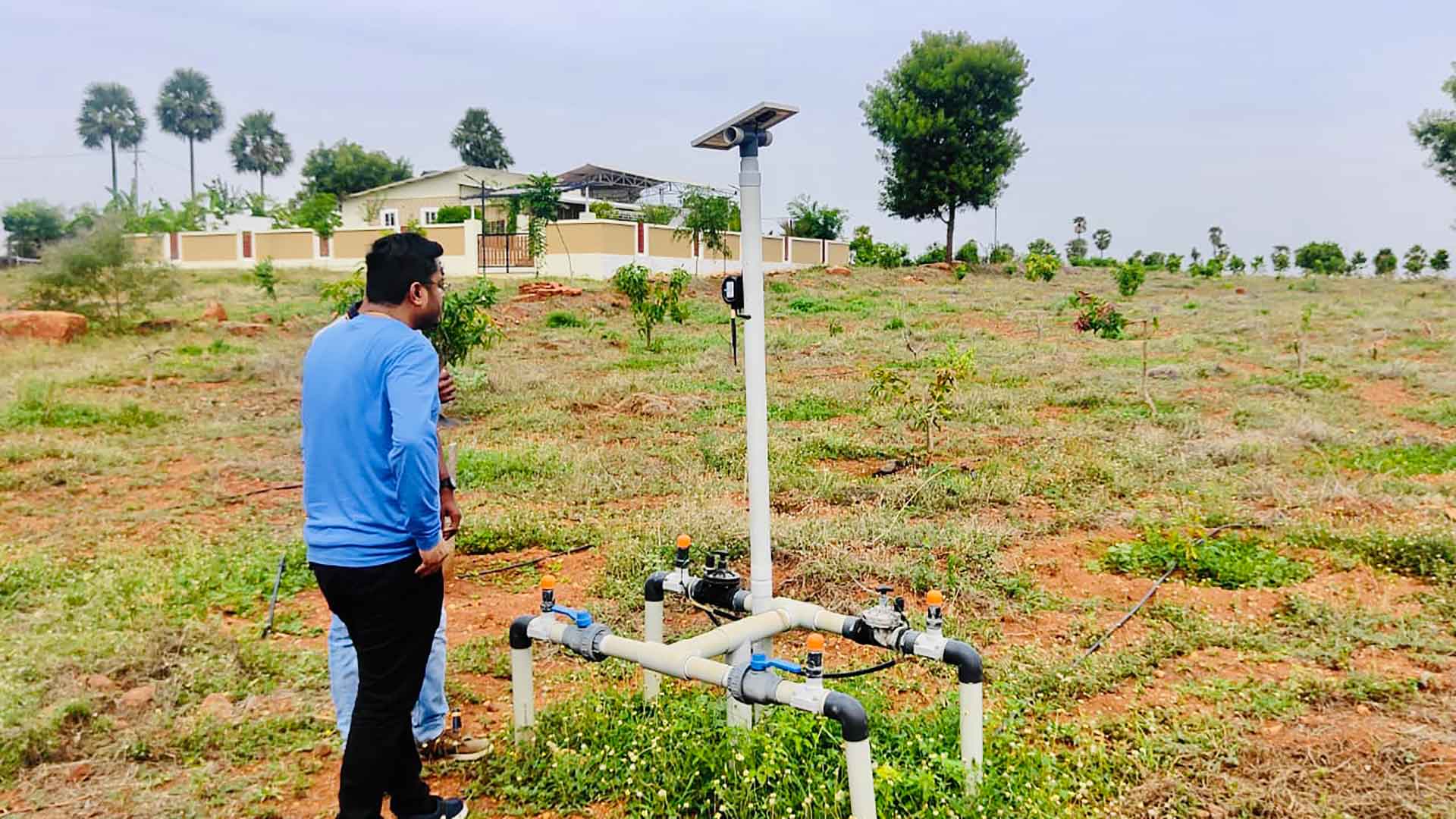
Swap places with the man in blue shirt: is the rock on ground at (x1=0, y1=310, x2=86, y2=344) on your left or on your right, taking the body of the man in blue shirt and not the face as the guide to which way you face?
on your left

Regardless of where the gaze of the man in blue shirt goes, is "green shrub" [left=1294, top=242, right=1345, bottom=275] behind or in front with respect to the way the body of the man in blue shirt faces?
in front

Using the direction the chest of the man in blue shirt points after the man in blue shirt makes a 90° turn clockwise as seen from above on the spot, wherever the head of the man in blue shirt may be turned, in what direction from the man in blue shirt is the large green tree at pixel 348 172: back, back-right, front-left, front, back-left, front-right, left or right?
back-left

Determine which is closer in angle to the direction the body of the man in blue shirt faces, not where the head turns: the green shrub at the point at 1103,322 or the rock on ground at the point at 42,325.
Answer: the green shrub

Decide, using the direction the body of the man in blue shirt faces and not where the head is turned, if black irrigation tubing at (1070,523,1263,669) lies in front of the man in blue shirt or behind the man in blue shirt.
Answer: in front

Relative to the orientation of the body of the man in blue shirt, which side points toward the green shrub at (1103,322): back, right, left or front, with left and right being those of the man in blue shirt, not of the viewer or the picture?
front

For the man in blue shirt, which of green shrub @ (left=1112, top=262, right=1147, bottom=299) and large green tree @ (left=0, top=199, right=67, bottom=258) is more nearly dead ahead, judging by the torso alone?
the green shrub

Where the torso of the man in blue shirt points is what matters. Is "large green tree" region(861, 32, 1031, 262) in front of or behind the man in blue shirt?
in front

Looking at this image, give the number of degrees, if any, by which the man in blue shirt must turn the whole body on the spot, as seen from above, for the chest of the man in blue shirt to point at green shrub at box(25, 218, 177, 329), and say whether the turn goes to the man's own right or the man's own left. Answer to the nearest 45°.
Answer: approximately 45° to the man's own left

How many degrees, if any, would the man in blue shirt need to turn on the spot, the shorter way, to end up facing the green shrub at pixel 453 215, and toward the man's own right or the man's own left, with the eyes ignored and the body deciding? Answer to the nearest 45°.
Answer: approximately 45° to the man's own left

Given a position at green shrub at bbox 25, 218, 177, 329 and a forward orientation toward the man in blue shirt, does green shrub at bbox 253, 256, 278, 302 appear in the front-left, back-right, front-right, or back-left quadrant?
back-left

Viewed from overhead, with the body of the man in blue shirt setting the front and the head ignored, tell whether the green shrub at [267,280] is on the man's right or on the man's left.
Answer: on the man's left

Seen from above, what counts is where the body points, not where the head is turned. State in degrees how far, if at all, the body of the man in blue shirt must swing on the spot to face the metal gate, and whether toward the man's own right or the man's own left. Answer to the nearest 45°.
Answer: approximately 45° to the man's own left

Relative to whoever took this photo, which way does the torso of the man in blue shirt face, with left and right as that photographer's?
facing away from the viewer and to the right of the viewer
